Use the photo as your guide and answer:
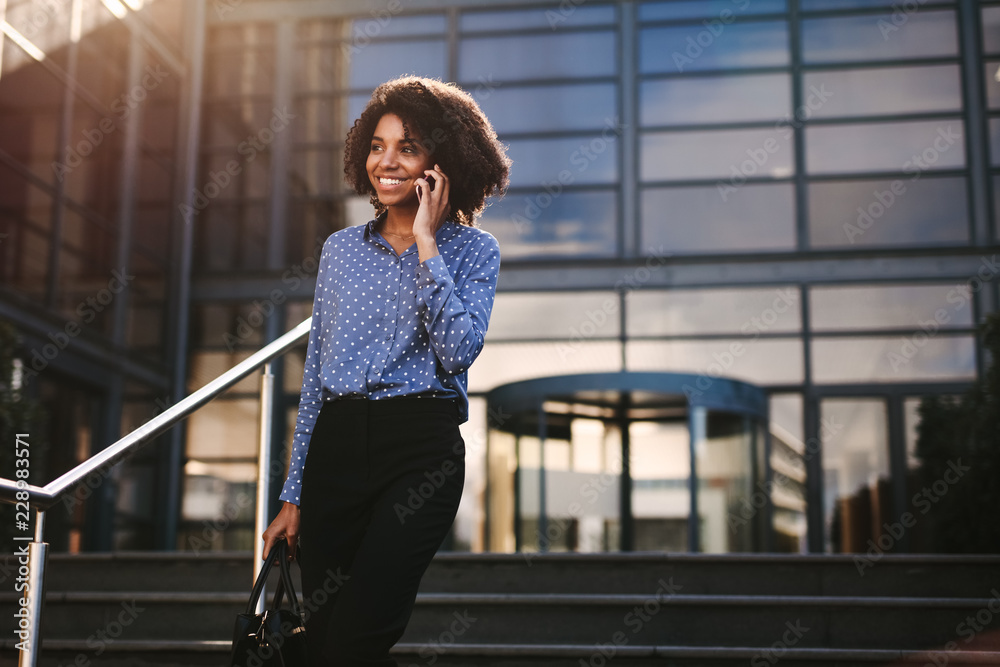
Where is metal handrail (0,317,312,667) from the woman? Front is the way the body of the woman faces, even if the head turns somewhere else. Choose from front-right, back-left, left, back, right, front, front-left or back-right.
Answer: right

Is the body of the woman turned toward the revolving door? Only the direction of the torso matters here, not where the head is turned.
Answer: no

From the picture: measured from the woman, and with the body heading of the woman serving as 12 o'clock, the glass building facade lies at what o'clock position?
The glass building facade is roughly at 5 o'clock from the woman.

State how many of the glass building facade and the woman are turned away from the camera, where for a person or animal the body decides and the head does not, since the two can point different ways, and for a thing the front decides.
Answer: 0

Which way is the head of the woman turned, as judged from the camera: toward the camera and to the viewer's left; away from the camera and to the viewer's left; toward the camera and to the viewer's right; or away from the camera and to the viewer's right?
toward the camera and to the viewer's left

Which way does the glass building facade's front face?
toward the camera

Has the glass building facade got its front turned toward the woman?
yes

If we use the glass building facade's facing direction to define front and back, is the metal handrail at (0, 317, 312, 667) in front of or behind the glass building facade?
in front

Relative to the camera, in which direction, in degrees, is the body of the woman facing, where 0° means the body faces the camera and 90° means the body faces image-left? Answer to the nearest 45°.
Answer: approximately 45°
